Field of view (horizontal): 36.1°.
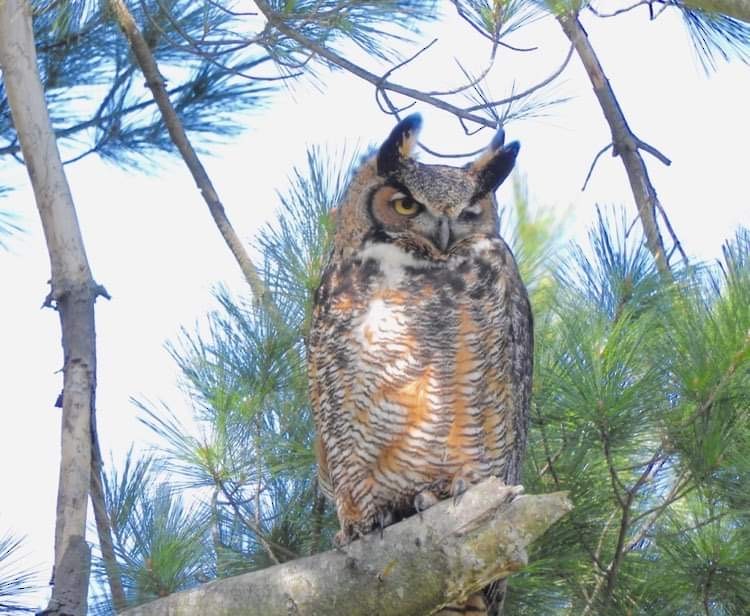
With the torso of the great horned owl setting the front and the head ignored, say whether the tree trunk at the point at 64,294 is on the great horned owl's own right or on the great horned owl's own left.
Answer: on the great horned owl's own right

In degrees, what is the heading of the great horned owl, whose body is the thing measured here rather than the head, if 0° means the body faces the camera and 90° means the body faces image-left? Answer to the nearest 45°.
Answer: approximately 0°

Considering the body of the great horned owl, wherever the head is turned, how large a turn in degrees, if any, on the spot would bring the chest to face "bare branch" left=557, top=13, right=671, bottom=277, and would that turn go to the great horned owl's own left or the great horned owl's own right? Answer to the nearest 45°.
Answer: approximately 135° to the great horned owl's own left
